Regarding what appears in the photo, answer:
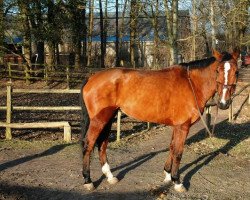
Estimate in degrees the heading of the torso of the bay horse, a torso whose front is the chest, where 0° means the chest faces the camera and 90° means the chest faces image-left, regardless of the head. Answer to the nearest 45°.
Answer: approximately 270°
